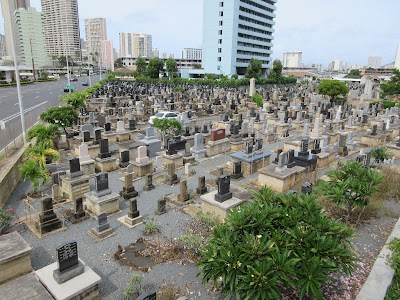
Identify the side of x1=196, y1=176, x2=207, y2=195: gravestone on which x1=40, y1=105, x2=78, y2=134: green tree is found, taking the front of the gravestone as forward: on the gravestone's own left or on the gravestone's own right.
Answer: on the gravestone's own right

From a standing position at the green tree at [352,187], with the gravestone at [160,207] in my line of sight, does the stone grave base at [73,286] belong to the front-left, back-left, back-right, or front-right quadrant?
front-left

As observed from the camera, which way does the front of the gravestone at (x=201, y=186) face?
facing the viewer and to the left of the viewer

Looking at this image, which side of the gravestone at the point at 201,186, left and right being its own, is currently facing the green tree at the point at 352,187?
left

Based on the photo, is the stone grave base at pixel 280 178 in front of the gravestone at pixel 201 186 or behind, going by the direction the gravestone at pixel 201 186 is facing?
behind

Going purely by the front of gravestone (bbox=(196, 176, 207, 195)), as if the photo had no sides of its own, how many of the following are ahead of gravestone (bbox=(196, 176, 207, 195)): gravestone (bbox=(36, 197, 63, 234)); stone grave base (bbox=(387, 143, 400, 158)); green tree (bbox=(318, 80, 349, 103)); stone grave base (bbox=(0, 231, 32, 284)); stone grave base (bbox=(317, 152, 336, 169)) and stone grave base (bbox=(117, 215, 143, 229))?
3

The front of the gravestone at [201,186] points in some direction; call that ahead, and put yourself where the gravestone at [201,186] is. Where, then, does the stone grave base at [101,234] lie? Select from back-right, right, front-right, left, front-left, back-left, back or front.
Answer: front

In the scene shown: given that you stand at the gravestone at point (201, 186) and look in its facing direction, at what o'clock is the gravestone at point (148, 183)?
the gravestone at point (148, 183) is roughly at 2 o'clock from the gravestone at point (201, 186).

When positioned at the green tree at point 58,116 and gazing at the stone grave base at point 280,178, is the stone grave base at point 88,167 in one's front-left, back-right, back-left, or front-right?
front-right

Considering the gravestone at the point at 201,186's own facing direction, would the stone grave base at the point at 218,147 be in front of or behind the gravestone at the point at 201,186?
behind

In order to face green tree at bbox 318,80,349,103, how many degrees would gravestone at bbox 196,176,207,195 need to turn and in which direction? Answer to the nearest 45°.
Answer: approximately 180°

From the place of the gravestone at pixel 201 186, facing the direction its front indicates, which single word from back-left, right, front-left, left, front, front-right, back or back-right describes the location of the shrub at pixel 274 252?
front-left

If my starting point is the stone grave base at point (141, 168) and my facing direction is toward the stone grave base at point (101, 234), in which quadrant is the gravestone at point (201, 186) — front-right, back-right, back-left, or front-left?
front-left

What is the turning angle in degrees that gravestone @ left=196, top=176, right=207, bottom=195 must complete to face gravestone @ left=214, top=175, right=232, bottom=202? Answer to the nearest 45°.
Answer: approximately 45° to its left

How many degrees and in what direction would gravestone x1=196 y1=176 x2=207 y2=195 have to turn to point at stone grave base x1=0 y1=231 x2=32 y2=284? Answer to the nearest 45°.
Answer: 0° — it already faces it
